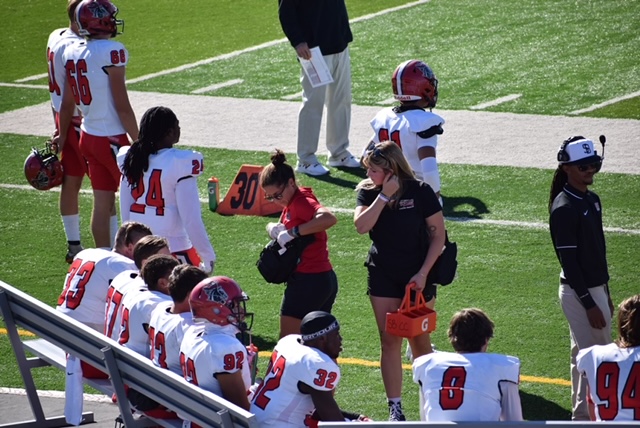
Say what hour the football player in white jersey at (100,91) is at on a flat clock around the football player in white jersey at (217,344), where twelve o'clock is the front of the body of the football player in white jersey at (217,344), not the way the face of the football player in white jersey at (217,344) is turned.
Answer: the football player in white jersey at (100,91) is roughly at 10 o'clock from the football player in white jersey at (217,344).

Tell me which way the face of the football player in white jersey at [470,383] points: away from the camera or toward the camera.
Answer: away from the camera

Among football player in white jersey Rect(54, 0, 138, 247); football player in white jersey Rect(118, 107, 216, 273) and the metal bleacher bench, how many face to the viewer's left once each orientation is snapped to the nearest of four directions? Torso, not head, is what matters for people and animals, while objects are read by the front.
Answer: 0

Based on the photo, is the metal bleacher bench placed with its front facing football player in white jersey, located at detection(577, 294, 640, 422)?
no

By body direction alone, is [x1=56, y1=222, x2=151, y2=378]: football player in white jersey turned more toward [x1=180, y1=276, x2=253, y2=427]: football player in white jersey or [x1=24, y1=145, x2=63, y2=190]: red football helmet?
the red football helmet

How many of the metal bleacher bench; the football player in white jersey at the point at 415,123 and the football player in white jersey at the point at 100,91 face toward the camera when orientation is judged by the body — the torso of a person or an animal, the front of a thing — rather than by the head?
0

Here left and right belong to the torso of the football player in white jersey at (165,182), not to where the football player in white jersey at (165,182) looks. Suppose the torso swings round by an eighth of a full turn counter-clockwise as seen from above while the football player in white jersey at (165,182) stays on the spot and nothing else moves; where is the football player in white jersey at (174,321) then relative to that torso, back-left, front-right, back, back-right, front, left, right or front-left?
back

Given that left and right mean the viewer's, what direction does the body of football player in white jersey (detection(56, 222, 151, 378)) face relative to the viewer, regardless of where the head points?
facing away from the viewer and to the right of the viewer

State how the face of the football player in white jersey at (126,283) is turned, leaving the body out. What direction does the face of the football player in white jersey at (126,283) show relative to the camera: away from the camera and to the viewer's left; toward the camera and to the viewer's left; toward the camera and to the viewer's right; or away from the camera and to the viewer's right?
away from the camera and to the viewer's right

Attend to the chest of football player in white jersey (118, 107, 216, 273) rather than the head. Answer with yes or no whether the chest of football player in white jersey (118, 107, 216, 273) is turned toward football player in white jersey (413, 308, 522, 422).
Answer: no

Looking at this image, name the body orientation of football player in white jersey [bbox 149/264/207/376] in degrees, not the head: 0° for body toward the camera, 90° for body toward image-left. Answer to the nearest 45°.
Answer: approximately 225°

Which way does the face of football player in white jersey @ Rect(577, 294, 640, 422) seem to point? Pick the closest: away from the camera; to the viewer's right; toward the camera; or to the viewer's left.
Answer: away from the camera

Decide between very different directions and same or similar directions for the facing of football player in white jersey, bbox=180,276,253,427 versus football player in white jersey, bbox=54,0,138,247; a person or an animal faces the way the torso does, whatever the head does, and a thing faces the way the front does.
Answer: same or similar directions

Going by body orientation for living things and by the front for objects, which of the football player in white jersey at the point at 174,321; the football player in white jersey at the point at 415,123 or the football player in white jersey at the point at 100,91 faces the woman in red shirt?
the football player in white jersey at the point at 174,321

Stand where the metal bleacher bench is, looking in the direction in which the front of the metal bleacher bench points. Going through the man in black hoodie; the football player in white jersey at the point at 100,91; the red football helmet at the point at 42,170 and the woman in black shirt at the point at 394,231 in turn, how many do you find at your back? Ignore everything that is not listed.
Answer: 0

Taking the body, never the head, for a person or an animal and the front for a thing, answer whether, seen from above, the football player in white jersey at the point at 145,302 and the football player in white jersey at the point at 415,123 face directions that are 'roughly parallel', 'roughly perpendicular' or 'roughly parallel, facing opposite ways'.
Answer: roughly parallel

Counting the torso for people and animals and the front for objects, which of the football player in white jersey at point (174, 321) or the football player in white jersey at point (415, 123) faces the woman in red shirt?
the football player in white jersey at point (174, 321)

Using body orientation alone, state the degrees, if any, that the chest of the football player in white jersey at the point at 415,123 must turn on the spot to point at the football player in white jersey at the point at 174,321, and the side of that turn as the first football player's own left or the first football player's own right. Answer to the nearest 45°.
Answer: approximately 180°

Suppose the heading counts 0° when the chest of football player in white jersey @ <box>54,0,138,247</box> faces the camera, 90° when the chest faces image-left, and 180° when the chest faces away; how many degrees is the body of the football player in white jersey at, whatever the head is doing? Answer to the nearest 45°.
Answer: approximately 225°

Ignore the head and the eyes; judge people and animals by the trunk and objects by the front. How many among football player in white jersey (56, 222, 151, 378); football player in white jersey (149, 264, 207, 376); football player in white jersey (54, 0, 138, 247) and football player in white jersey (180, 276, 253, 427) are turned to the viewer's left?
0

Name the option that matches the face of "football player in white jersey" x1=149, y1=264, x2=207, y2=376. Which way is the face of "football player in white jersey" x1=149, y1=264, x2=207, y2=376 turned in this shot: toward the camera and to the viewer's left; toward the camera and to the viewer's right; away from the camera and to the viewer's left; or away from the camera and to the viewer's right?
away from the camera and to the viewer's right

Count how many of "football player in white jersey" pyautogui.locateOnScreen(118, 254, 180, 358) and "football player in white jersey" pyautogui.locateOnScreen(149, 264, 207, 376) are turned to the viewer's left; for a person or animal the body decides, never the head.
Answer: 0

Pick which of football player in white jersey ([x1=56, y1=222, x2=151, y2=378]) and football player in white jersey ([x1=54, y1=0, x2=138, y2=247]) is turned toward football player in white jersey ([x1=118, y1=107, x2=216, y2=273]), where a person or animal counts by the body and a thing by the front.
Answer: football player in white jersey ([x1=56, y1=222, x2=151, y2=378])

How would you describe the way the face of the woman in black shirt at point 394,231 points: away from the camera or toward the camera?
toward the camera
